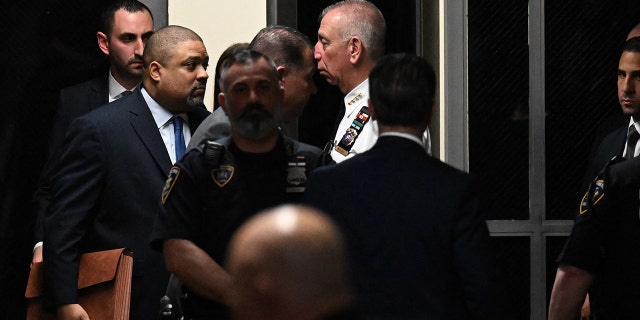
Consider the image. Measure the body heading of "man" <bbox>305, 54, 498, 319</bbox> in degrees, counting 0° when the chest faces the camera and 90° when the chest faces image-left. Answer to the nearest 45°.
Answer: approximately 180°

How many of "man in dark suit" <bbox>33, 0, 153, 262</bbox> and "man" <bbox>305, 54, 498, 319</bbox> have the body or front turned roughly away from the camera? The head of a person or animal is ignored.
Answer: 1

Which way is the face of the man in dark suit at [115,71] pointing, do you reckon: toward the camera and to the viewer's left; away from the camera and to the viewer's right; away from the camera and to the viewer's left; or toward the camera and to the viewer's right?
toward the camera and to the viewer's right

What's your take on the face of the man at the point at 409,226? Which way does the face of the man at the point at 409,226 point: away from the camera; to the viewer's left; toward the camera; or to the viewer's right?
away from the camera

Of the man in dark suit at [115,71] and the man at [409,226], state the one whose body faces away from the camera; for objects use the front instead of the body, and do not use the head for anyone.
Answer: the man
